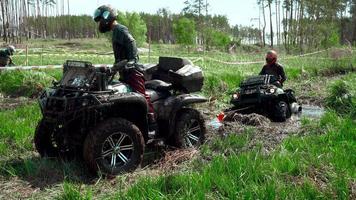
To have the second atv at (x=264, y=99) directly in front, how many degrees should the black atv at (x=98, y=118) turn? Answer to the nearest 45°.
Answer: approximately 180°

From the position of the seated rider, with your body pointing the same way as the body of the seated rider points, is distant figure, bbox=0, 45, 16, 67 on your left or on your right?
on your right

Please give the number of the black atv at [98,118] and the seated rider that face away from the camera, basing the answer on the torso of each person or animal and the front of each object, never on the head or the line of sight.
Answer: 0

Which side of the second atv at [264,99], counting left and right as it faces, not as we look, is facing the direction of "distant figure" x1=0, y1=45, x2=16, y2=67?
right

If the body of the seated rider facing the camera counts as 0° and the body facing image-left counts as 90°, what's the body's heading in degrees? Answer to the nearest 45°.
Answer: approximately 45°

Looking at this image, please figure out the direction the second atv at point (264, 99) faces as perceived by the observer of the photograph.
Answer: facing the viewer and to the left of the viewer
